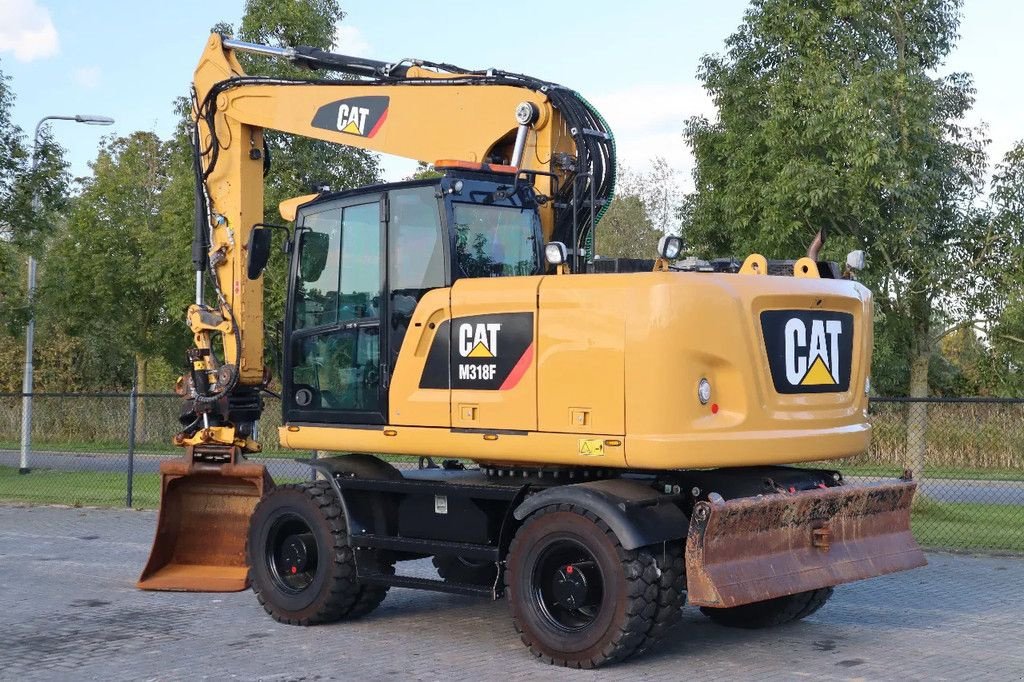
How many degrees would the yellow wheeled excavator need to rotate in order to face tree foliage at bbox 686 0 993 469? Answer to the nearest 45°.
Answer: approximately 90° to its right

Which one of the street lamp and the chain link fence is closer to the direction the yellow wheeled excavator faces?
the street lamp

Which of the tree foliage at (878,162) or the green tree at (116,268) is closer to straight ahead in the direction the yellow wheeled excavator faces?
the green tree

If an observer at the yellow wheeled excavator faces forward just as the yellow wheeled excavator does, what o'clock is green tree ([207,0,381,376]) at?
The green tree is roughly at 1 o'clock from the yellow wheeled excavator.

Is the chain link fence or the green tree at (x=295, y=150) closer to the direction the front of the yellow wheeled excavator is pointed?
the green tree

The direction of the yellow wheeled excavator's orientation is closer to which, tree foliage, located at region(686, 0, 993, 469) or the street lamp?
the street lamp

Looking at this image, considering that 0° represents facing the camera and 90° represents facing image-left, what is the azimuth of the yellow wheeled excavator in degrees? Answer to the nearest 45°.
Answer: approximately 135°

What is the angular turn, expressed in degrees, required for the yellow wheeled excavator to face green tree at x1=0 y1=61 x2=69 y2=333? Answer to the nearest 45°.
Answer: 0° — it already faces it

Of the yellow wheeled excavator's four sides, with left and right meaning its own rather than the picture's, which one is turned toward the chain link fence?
right

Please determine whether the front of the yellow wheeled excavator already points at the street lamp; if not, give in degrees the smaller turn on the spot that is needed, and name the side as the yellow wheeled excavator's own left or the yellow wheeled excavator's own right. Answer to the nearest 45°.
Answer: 0° — it already faces it

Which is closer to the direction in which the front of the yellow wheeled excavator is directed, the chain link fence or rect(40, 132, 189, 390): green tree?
the green tree
